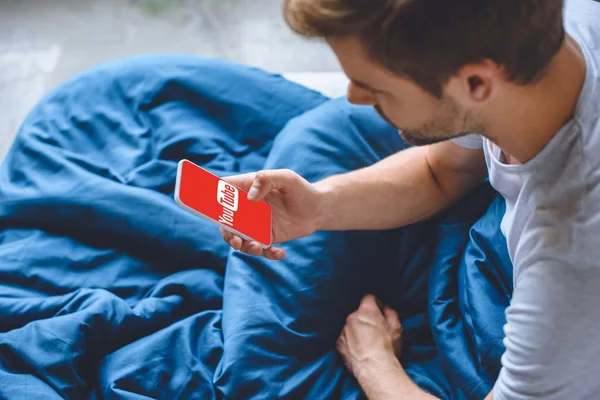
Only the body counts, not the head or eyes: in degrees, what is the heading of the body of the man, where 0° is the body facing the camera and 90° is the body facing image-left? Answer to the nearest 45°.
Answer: approximately 90°

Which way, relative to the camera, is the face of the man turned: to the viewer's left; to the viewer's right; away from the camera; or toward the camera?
to the viewer's left
